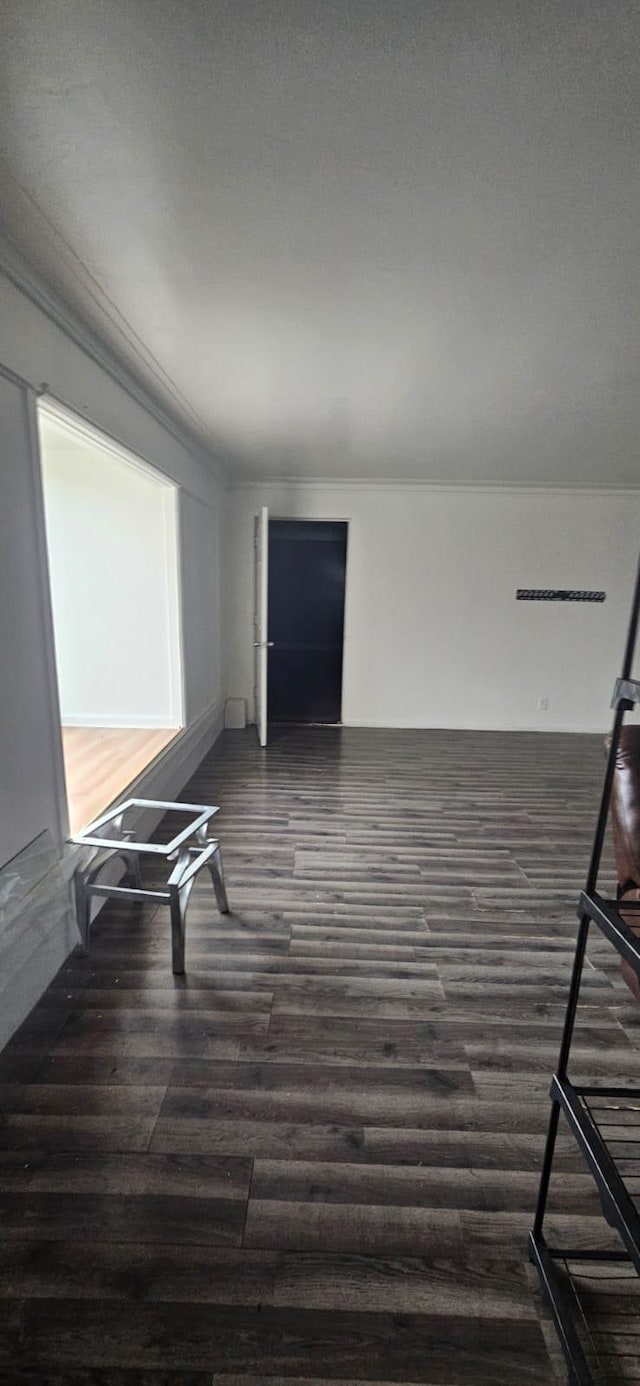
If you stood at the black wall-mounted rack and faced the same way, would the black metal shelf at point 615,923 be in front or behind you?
in front

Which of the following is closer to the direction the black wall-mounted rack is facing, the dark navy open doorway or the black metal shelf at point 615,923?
the black metal shelf

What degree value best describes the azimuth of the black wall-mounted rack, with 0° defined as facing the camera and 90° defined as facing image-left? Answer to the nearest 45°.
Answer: approximately 0°

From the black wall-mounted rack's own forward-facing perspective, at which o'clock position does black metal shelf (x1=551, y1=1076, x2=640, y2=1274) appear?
The black metal shelf is roughly at 12 o'clock from the black wall-mounted rack.

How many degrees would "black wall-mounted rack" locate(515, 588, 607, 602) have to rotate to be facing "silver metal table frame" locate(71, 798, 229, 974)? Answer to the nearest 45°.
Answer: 0° — it already faces it

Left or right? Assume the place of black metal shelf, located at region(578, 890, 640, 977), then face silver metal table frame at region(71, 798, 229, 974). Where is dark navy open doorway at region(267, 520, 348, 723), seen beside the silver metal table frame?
right

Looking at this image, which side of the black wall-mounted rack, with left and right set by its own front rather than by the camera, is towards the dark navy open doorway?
right

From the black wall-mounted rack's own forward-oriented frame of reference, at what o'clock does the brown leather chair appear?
The brown leather chair is roughly at 12 o'clock from the black wall-mounted rack.

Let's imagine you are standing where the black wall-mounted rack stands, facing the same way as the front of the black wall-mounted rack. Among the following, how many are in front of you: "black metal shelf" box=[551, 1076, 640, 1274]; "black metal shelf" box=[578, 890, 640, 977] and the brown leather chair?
3

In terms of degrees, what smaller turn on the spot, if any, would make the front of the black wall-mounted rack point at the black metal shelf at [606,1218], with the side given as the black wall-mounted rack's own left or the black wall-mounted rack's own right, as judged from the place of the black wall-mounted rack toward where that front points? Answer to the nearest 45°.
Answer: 0° — it already faces it
